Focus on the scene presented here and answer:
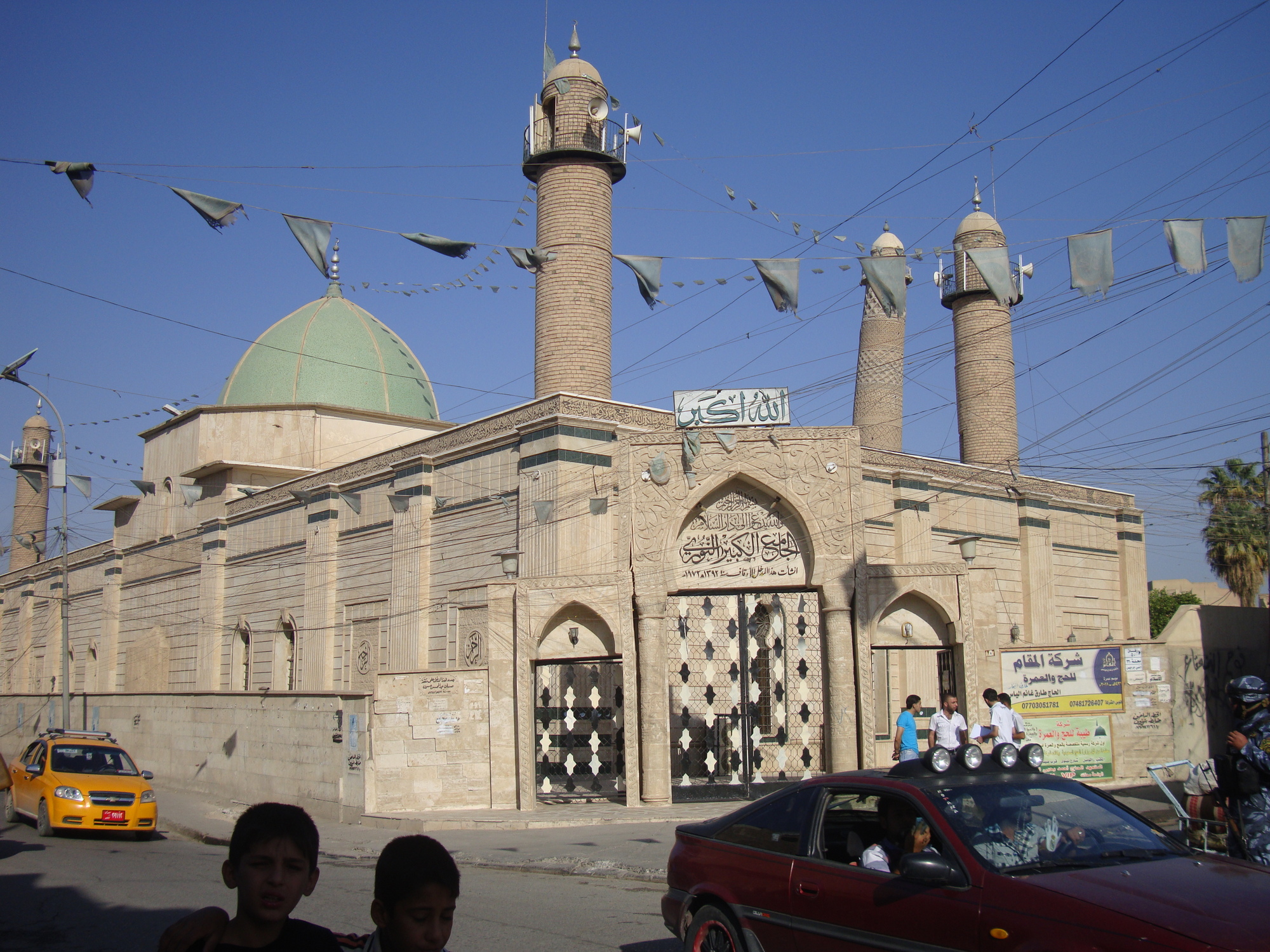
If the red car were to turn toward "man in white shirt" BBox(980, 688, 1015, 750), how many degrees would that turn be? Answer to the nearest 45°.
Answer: approximately 135° to its left

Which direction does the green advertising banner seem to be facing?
toward the camera

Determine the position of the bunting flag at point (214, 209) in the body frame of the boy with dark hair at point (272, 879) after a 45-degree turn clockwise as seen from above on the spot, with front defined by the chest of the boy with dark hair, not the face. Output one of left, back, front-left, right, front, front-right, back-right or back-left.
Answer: back-right

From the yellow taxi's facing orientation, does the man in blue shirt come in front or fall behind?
in front

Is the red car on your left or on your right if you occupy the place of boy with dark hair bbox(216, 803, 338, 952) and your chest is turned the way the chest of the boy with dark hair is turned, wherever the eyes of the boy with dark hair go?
on your left

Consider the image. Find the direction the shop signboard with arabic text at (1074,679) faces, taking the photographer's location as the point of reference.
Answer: facing the viewer

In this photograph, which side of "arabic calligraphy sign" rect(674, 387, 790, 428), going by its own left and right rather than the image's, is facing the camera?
front
